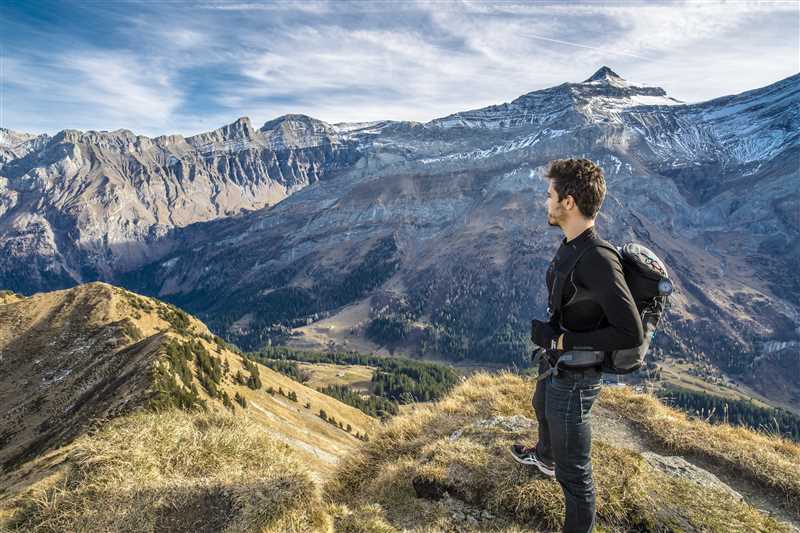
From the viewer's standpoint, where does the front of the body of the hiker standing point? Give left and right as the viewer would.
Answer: facing to the left of the viewer
